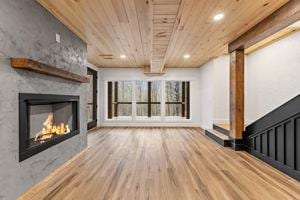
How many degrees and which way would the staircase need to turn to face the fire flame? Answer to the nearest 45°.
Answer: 0° — it already faces it

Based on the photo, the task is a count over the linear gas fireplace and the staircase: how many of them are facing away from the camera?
0

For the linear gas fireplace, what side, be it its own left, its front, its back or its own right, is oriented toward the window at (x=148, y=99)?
left

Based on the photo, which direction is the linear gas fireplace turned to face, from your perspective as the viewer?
facing the viewer and to the right of the viewer

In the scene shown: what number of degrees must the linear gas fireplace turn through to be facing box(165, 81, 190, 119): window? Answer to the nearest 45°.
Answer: approximately 90° to its left

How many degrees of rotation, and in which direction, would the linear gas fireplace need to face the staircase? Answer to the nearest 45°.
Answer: approximately 45° to its left

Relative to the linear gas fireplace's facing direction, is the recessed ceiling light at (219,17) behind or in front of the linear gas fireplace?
in front

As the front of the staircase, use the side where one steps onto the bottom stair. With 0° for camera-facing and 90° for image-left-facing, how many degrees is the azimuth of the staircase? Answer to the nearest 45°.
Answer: approximately 45°

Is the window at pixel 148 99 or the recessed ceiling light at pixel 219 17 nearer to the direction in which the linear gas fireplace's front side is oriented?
the recessed ceiling light

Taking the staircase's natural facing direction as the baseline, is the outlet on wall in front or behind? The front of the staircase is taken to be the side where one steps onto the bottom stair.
in front

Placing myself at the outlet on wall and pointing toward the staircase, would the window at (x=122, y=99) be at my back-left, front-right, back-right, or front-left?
front-left

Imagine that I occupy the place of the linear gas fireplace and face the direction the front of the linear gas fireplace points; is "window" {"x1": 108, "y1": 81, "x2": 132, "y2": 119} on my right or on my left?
on my left
